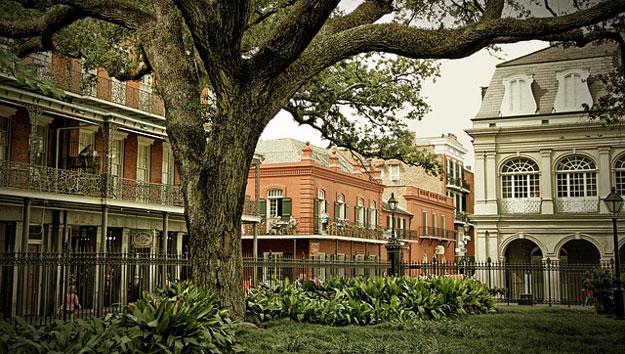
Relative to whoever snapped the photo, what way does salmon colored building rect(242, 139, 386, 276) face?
facing the viewer and to the right of the viewer

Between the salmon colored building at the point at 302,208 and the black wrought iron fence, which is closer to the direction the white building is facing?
the black wrought iron fence

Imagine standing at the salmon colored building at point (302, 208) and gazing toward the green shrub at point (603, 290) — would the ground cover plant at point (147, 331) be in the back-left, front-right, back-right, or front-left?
front-right

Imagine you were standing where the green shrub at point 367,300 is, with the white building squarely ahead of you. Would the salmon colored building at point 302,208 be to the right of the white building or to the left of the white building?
left

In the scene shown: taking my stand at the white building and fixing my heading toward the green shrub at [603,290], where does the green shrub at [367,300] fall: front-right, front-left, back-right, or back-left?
front-right

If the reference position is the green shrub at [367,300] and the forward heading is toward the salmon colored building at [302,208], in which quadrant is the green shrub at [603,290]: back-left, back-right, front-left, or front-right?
front-right

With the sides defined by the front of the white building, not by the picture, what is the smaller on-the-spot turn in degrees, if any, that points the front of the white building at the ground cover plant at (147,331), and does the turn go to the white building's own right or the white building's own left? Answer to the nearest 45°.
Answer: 0° — it already faces it

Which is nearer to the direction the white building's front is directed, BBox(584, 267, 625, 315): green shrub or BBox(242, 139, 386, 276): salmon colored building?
the green shrub

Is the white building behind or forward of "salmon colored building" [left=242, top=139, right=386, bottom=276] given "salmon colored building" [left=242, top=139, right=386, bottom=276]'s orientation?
forward

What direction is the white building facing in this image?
toward the camera

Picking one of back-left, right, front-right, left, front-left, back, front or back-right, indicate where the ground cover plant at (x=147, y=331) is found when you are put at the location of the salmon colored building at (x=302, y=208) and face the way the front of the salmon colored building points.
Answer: front-right

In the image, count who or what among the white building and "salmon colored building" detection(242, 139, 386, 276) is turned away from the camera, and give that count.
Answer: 0
